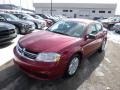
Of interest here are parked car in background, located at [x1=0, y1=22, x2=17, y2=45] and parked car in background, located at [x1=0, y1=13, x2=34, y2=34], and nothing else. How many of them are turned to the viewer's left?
0

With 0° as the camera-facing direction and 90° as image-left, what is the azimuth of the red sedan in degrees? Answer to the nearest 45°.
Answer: approximately 45°

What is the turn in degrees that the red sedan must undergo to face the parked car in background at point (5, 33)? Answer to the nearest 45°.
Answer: approximately 90° to its right

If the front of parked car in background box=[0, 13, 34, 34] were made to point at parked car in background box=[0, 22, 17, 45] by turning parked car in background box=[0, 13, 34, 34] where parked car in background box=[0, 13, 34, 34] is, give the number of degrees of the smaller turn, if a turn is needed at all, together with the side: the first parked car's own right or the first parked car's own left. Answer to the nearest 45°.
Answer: approximately 45° to the first parked car's own right

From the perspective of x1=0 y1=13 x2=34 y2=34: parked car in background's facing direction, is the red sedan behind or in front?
in front

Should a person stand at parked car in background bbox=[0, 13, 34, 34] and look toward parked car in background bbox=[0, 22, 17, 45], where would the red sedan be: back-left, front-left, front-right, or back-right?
front-left

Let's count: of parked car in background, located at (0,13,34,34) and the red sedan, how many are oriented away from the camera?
0

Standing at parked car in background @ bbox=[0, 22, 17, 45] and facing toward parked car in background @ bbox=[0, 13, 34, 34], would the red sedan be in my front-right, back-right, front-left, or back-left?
back-right

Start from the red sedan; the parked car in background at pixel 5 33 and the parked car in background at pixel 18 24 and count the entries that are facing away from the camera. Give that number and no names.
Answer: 0

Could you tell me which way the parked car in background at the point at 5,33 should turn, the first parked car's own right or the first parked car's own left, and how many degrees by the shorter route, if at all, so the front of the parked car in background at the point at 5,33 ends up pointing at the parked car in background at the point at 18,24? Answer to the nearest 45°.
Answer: approximately 135° to the first parked car's own left
